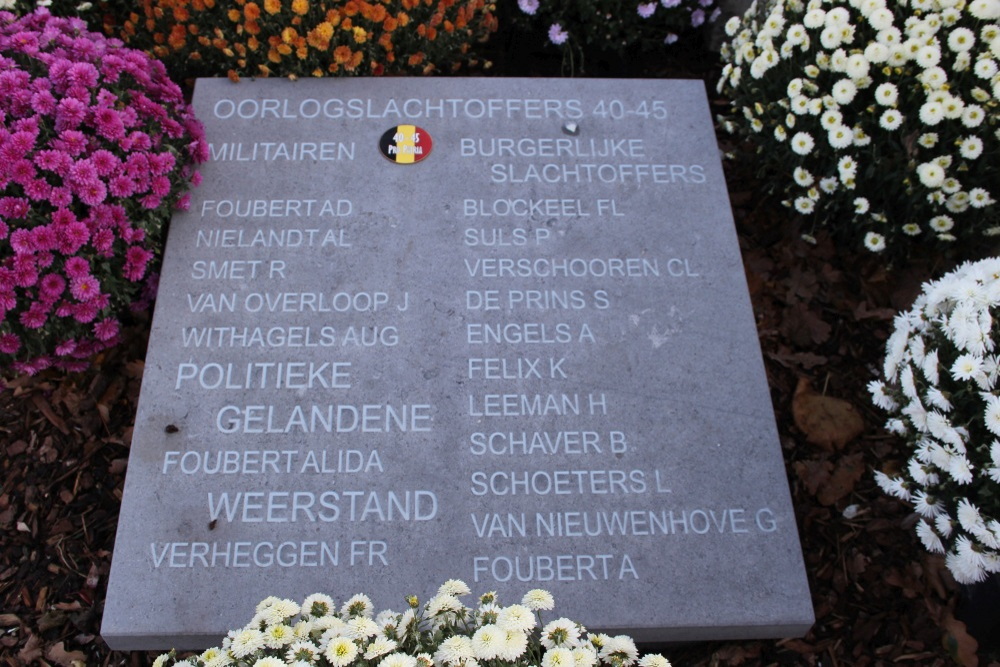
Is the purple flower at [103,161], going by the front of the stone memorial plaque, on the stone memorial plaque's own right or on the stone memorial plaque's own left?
on the stone memorial plaque's own right

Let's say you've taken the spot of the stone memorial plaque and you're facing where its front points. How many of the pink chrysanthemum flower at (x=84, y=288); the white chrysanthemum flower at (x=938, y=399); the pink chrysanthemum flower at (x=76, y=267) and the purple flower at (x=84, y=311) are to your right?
3

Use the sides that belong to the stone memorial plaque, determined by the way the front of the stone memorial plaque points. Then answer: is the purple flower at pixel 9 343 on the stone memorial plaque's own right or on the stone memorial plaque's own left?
on the stone memorial plaque's own right

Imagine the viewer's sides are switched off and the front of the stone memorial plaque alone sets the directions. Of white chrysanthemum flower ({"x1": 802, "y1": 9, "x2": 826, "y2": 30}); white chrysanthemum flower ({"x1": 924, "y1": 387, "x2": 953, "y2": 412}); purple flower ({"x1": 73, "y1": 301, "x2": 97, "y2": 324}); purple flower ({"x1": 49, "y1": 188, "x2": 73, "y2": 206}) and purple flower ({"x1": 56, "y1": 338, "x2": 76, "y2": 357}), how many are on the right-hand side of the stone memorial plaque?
3

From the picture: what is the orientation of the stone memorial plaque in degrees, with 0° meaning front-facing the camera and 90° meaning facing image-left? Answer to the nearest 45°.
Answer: approximately 0°

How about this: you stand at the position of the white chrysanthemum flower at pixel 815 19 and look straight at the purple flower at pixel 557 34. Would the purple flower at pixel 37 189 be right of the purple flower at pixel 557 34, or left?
left

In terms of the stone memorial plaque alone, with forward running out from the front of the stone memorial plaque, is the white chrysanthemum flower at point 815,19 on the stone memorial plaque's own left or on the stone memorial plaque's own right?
on the stone memorial plaque's own left

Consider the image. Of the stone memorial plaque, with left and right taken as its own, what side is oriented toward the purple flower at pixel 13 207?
right

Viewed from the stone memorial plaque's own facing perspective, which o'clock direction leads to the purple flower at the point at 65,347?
The purple flower is roughly at 3 o'clock from the stone memorial plaque.

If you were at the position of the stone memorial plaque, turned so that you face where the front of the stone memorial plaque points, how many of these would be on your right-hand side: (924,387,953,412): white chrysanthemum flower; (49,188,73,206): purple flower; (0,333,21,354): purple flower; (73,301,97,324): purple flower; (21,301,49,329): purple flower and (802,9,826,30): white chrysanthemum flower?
4

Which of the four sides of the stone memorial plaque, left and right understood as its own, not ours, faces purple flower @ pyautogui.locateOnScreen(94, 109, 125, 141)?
right

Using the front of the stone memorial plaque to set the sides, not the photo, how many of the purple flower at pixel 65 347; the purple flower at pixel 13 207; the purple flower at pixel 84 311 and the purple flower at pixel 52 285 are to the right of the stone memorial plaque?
4
